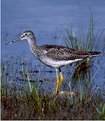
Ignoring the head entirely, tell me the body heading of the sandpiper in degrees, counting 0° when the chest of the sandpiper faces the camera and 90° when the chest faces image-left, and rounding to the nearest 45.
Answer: approximately 90°
